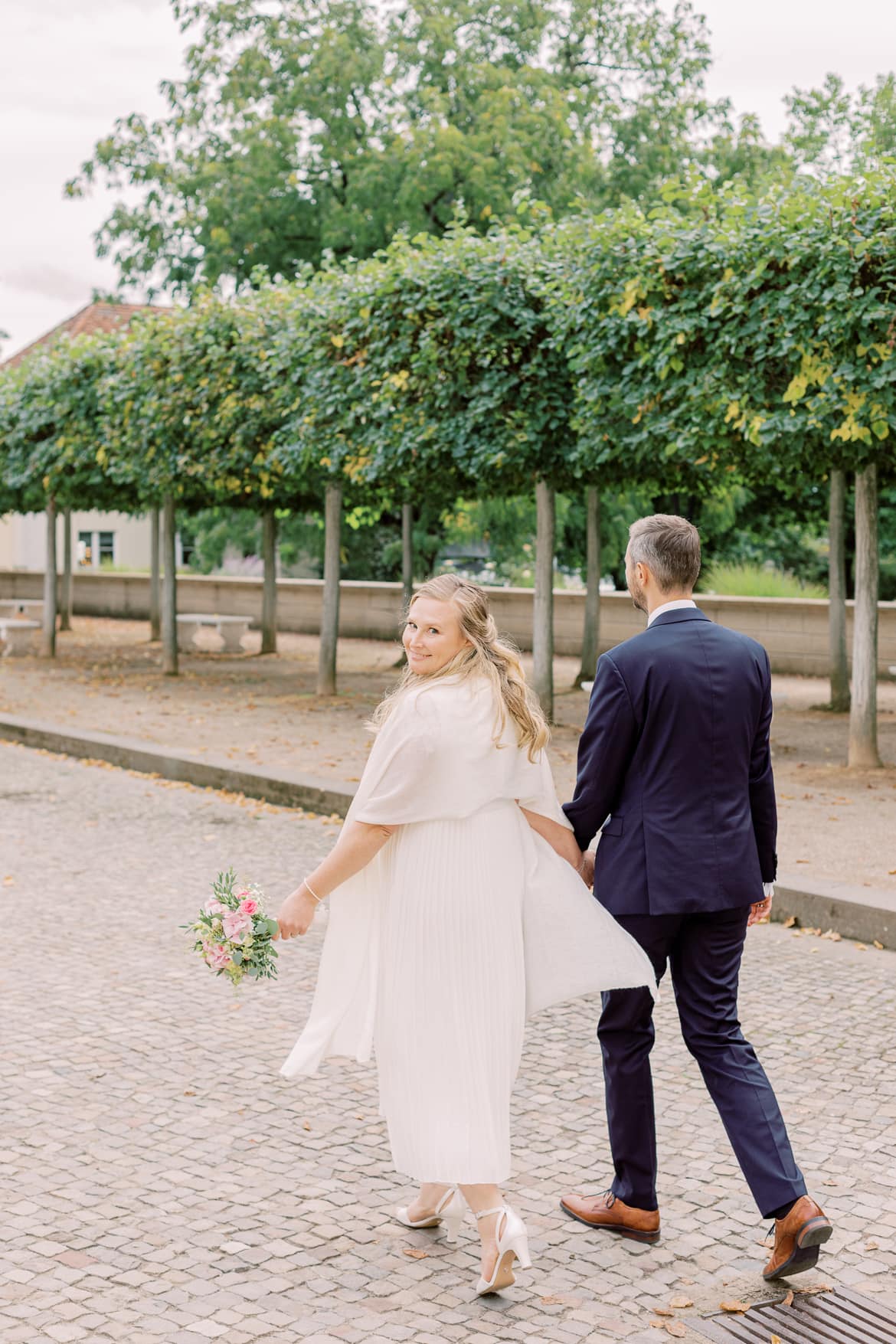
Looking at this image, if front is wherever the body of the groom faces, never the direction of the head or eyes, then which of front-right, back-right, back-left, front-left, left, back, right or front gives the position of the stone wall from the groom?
front-right

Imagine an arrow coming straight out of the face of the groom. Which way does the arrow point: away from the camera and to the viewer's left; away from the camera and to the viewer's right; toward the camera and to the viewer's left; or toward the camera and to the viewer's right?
away from the camera and to the viewer's left

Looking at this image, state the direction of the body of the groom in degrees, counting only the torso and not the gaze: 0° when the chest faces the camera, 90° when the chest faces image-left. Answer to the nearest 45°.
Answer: approximately 135°

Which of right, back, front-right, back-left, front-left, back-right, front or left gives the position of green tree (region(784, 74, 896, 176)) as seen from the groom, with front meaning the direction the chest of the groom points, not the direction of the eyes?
front-right

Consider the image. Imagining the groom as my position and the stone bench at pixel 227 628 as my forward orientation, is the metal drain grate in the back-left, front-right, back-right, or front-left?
back-right

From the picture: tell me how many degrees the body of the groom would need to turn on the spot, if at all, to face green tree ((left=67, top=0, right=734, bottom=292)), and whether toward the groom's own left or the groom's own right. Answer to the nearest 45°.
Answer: approximately 45° to the groom's own right
